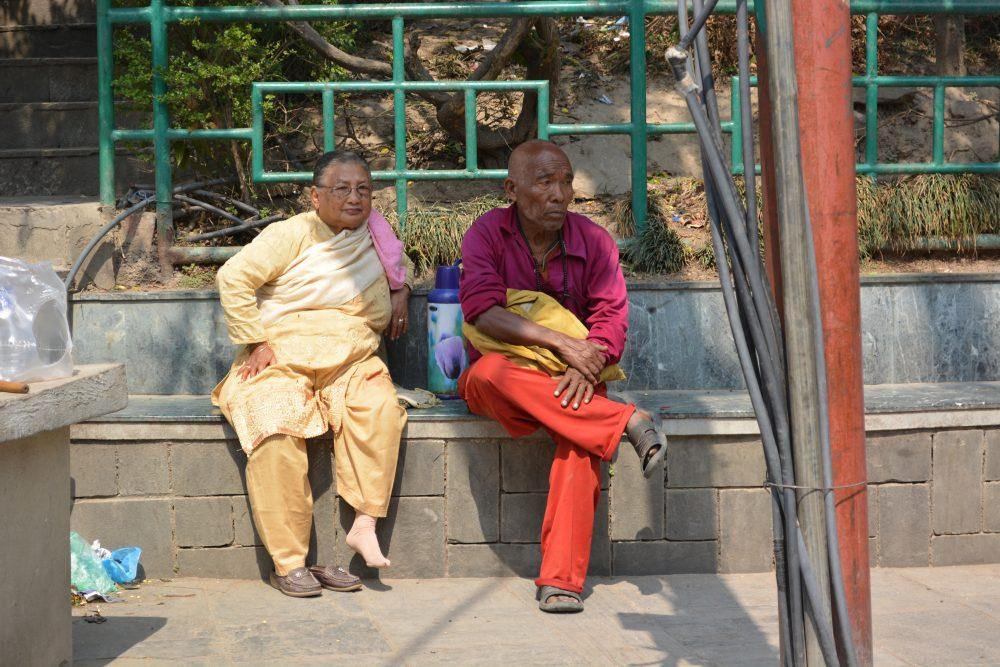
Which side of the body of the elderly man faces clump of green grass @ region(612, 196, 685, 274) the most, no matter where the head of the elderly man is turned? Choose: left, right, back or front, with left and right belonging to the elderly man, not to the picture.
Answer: back

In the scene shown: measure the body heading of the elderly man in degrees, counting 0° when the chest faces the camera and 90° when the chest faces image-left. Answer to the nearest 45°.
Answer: approximately 0°

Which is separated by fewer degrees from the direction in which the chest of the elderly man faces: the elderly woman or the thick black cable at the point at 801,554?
the thick black cable

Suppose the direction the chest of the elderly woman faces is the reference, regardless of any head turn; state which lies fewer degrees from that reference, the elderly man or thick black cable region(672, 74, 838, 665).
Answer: the thick black cable

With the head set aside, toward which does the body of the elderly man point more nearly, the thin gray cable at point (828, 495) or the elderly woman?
the thin gray cable

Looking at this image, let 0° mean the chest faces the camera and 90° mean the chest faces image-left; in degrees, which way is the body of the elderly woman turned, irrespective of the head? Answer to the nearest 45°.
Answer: approximately 0°

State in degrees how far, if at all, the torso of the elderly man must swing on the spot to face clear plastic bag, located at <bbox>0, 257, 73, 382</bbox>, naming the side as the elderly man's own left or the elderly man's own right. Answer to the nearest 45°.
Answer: approximately 45° to the elderly man's own right

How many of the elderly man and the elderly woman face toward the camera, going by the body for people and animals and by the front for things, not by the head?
2

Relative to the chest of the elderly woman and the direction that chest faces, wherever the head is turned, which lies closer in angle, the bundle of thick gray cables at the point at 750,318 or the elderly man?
the bundle of thick gray cables
